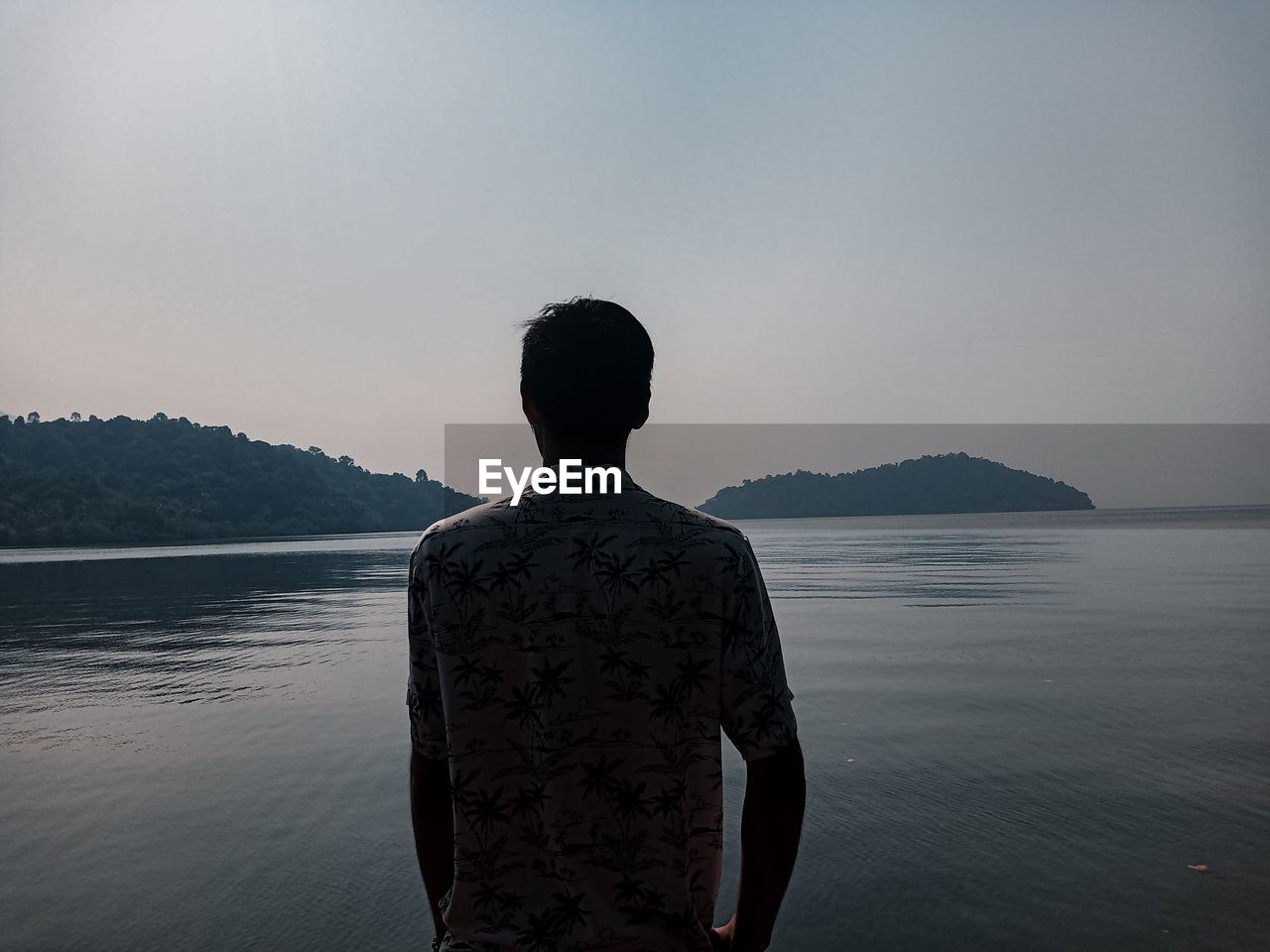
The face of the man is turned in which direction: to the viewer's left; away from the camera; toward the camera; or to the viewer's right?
away from the camera

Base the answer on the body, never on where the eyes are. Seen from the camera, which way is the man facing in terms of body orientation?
away from the camera
